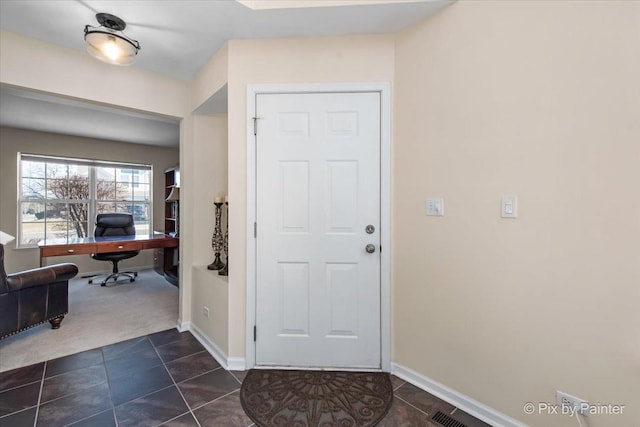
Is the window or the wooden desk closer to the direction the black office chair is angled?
the wooden desk

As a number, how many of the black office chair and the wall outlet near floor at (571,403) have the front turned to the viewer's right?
0

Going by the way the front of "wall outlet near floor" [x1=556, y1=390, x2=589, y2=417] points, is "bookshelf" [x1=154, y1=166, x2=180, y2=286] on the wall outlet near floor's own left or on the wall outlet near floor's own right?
on the wall outlet near floor's own right

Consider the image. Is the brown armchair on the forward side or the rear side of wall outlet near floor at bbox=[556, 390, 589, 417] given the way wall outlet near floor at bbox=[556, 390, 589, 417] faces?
on the forward side

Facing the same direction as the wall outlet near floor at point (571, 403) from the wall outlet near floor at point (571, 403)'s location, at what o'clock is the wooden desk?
The wooden desk is roughly at 1 o'clock from the wall outlet near floor.

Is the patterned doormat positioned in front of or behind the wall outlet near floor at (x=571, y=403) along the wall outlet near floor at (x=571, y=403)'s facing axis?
in front

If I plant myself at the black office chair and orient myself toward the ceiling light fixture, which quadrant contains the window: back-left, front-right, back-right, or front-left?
back-right
